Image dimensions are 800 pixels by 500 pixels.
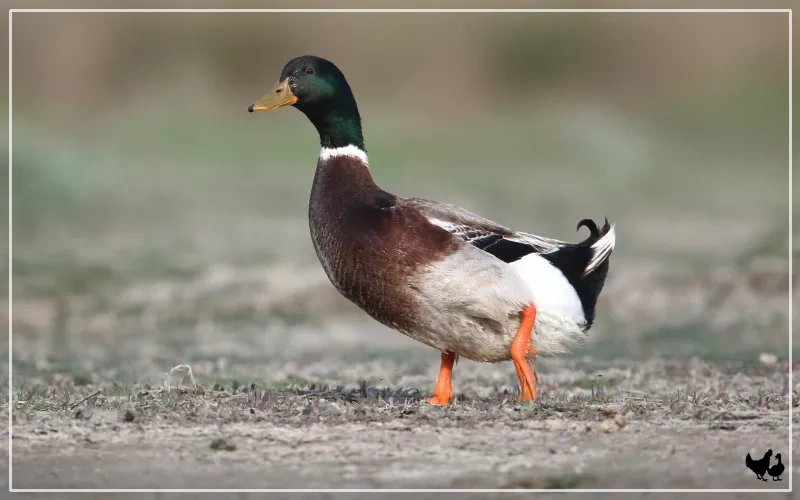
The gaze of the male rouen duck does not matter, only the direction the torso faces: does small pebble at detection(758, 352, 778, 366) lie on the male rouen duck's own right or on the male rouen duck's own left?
on the male rouen duck's own right

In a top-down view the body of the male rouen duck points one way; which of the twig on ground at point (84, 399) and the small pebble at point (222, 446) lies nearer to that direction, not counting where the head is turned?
the twig on ground

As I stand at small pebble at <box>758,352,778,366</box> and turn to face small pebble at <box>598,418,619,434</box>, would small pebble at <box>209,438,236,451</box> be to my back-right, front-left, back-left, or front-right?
front-right

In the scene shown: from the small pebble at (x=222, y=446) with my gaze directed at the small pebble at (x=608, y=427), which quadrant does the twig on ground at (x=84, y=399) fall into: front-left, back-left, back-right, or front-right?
back-left

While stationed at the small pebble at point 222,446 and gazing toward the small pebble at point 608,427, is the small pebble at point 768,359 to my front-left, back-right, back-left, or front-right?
front-left

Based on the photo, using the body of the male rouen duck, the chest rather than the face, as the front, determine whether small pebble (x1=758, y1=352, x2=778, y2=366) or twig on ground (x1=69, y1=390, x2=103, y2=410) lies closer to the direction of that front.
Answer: the twig on ground

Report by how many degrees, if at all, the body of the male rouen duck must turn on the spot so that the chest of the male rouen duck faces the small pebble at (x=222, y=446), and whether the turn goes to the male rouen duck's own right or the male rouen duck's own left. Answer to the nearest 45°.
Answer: approximately 45° to the male rouen duck's own left

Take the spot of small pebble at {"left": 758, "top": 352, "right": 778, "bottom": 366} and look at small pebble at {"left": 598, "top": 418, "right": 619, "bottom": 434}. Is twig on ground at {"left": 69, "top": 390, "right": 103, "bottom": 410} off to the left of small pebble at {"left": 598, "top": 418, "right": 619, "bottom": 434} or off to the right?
right

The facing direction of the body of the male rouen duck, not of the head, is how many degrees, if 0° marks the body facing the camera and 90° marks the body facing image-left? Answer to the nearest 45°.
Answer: approximately 90°

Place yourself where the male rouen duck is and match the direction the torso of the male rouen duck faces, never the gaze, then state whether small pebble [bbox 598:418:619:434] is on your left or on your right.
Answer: on your left

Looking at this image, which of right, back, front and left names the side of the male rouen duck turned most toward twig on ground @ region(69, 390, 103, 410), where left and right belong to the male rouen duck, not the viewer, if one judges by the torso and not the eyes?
front

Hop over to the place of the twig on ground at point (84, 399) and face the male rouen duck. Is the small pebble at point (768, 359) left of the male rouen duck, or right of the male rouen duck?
left

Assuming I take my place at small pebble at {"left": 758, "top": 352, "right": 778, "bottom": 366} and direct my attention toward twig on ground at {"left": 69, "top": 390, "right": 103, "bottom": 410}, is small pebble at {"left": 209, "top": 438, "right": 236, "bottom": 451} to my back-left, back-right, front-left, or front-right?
front-left
